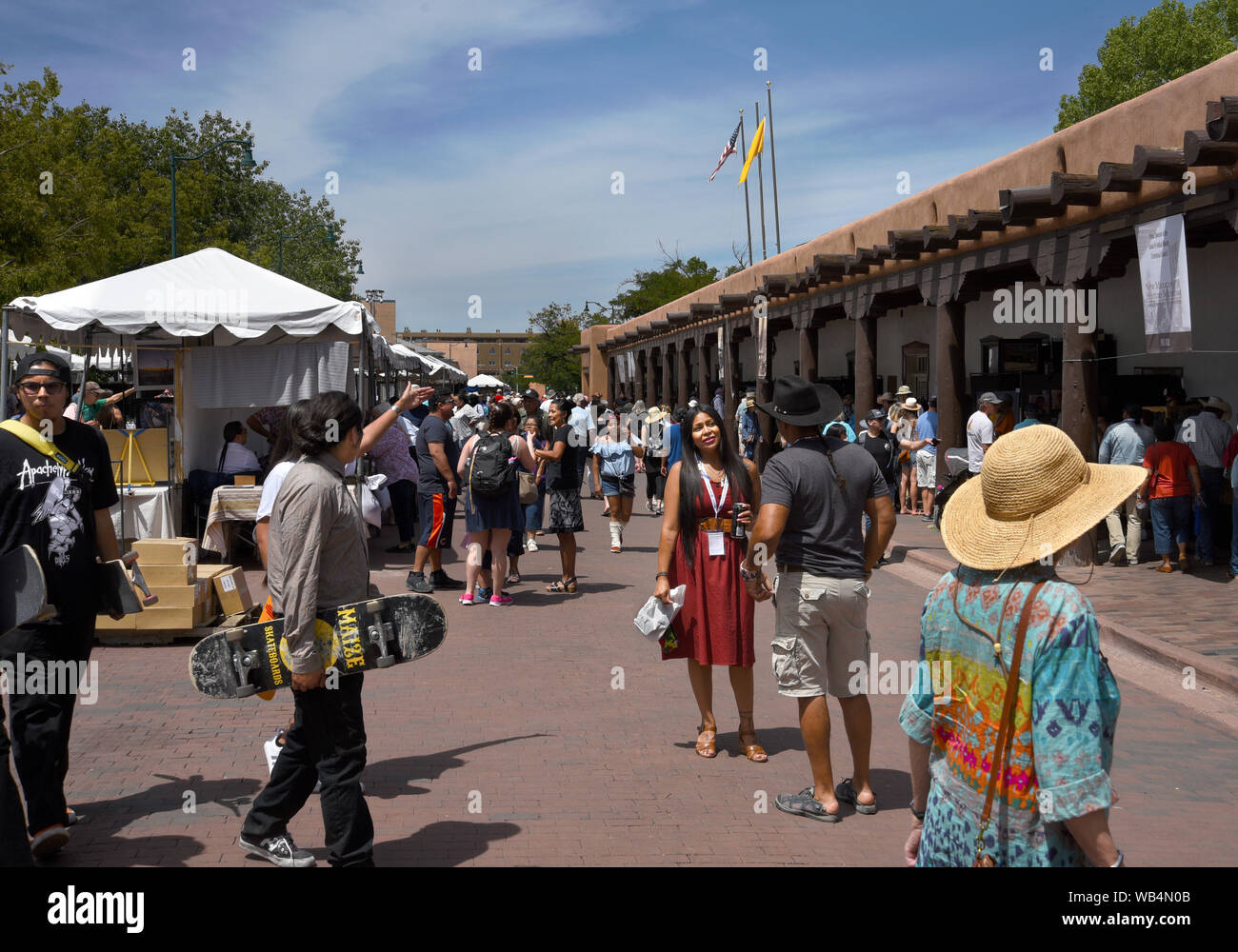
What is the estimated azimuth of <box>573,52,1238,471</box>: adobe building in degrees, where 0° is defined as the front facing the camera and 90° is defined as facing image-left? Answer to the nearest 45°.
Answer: approximately 45°

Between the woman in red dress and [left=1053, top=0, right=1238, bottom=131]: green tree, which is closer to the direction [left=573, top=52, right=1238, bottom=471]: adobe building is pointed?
the woman in red dress

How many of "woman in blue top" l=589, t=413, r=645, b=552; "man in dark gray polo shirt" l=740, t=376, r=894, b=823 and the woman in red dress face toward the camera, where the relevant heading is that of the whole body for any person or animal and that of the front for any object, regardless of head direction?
2

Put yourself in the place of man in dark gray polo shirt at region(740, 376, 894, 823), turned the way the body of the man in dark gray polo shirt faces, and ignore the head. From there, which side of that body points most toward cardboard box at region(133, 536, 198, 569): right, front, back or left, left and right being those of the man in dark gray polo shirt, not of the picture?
front

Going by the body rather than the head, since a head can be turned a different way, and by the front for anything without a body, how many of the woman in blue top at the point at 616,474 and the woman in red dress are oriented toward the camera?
2

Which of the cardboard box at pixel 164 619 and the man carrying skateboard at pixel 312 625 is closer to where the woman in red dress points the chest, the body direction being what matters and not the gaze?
the man carrying skateboard

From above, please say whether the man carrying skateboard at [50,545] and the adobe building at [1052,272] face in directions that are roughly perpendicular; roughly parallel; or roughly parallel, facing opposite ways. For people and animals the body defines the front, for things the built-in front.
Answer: roughly perpendicular

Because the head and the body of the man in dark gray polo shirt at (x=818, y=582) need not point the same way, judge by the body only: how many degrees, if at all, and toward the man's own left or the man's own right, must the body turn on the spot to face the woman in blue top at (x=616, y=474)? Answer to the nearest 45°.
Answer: approximately 45° to the man's own right

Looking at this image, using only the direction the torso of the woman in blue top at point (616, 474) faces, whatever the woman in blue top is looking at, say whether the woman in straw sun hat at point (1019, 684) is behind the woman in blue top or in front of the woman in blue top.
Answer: in front

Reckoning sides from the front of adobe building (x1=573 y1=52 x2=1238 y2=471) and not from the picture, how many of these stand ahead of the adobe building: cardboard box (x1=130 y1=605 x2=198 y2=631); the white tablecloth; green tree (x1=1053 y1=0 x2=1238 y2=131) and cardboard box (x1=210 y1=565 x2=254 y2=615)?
3

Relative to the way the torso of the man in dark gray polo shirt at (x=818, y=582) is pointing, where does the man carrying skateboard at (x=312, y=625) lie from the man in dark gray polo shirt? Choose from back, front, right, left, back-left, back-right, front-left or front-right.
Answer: left

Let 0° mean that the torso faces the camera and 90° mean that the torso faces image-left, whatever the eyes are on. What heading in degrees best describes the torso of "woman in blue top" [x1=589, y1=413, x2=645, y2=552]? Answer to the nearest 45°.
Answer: approximately 0°
